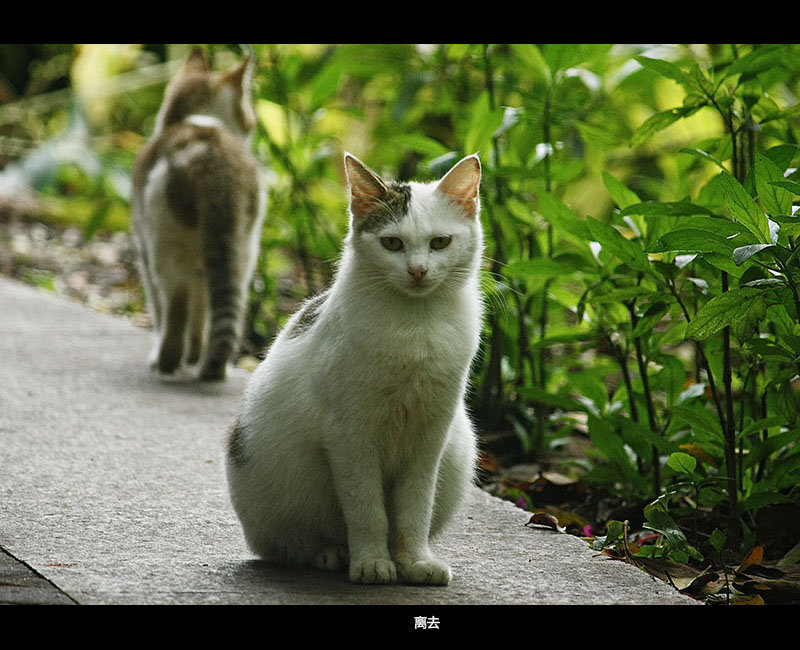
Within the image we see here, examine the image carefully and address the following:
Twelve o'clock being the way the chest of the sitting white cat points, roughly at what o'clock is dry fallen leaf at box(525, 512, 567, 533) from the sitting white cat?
The dry fallen leaf is roughly at 9 o'clock from the sitting white cat.

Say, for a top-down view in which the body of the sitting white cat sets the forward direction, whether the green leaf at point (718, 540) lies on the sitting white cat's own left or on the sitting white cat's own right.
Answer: on the sitting white cat's own left

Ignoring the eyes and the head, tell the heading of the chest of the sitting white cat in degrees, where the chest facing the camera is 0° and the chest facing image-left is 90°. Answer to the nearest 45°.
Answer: approximately 315°

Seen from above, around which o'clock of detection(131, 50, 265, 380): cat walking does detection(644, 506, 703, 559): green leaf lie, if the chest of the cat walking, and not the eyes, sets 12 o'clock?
The green leaf is roughly at 5 o'clock from the cat walking.

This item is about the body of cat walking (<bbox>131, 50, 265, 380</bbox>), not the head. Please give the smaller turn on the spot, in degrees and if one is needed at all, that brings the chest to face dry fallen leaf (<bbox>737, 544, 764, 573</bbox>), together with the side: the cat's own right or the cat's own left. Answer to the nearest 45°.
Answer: approximately 135° to the cat's own right

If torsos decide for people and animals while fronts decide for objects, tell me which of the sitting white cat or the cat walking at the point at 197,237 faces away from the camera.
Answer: the cat walking

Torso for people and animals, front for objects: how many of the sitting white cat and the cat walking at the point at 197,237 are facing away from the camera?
1

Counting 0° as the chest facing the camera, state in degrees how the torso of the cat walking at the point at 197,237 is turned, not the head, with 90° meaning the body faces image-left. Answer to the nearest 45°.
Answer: approximately 180°
